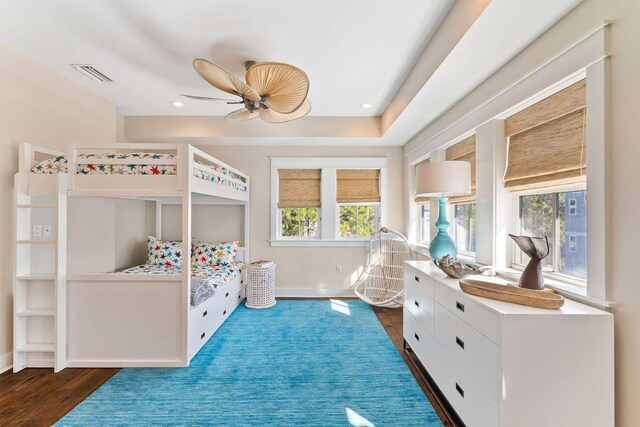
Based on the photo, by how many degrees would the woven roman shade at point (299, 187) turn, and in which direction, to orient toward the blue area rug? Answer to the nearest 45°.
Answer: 0° — it already faces it

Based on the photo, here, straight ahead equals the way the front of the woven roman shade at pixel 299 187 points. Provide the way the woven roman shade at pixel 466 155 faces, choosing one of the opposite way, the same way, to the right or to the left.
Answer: to the right

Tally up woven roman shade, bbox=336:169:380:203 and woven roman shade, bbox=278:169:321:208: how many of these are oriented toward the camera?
2

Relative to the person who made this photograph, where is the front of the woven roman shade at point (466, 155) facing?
facing the viewer and to the left of the viewer

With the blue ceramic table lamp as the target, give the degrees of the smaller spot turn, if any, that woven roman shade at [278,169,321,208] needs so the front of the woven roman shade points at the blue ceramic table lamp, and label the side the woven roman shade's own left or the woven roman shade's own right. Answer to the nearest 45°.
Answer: approximately 45° to the woven roman shade's own left

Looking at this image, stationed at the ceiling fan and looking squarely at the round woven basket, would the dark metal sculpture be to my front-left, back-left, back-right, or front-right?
back-right

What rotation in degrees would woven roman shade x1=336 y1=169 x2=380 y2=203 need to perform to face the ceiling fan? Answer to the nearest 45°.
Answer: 0° — it already faces it

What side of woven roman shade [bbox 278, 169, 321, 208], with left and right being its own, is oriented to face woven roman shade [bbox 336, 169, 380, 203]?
left

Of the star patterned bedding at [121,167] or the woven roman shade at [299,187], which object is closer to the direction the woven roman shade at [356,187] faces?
the star patterned bedding

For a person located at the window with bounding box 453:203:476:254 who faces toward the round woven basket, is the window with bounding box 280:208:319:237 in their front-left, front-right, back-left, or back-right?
front-right

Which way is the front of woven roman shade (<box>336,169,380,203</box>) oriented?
toward the camera

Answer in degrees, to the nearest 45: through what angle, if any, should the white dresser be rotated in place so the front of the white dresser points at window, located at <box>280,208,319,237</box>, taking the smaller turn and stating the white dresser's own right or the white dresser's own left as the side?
approximately 90° to the white dresser's own right

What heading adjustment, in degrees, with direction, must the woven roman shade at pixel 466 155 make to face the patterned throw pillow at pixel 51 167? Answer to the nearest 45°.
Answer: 0° — it already faces it

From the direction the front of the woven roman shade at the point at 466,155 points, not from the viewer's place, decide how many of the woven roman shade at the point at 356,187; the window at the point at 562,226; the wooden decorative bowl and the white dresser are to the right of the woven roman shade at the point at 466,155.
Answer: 1

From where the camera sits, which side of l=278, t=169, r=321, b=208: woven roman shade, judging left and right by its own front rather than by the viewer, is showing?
front
